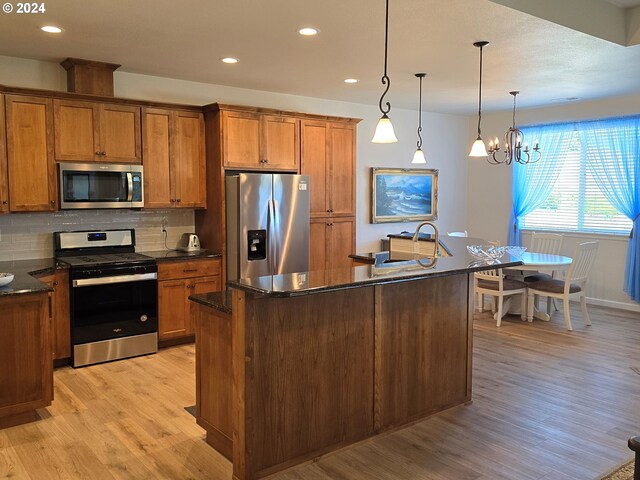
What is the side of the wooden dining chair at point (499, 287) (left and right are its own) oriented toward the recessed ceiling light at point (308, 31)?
back

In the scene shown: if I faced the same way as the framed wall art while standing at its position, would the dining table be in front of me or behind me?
in front

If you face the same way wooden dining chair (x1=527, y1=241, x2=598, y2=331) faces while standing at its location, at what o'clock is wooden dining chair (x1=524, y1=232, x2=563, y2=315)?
wooden dining chair (x1=524, y1=232, x2=563, y2=315) is roughly at 1 o'clock from wooden dining chair (x1=527, y1=241, x2=598, y2=331).

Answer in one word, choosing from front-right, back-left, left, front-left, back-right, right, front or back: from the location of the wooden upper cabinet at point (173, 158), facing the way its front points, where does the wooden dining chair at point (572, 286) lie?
left

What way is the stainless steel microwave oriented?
toward the camera

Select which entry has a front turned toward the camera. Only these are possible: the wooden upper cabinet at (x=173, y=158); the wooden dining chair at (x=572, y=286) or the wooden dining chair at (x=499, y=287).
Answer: the wooden upper cabinet

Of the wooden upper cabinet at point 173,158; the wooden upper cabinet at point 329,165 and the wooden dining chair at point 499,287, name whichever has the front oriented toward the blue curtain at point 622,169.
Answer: the wooden dining chair

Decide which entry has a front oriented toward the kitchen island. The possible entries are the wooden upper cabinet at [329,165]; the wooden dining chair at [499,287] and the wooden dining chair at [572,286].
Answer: the wooden upper cabinet

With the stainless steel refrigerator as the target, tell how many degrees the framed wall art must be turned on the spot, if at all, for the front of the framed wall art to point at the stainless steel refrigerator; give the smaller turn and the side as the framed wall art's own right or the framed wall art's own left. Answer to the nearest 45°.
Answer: approximately 90° to the framed wall art's own right

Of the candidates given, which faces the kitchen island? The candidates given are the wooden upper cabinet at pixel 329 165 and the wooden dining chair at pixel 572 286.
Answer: the wooden upper cabinet

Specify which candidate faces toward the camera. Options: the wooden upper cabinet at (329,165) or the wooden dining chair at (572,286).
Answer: the wooden upper cabinet

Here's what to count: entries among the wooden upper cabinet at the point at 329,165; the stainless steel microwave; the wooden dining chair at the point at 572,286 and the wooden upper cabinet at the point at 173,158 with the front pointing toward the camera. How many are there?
3

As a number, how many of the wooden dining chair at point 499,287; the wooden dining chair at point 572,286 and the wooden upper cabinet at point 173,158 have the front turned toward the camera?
1

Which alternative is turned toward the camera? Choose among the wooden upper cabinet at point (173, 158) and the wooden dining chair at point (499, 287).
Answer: the wooden upper cabinet

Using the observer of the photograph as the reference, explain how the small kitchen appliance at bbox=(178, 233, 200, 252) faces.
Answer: facing the viewer and to the right of the viewer

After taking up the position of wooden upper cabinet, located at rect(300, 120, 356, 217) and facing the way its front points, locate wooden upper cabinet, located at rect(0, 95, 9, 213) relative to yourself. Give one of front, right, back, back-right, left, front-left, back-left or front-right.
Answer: front-right

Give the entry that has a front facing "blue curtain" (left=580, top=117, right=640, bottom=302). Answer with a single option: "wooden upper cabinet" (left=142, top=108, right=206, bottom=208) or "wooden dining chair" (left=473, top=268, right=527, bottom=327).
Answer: the wooden dining chair

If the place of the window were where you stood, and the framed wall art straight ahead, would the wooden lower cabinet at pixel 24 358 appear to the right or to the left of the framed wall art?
left

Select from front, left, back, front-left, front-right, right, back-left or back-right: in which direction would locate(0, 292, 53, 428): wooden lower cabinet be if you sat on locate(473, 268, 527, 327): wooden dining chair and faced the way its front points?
back

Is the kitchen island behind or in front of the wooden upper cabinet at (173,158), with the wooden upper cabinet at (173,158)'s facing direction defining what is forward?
in front

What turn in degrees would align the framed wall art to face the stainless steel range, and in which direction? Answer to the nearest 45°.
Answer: approximately 90° to its right
